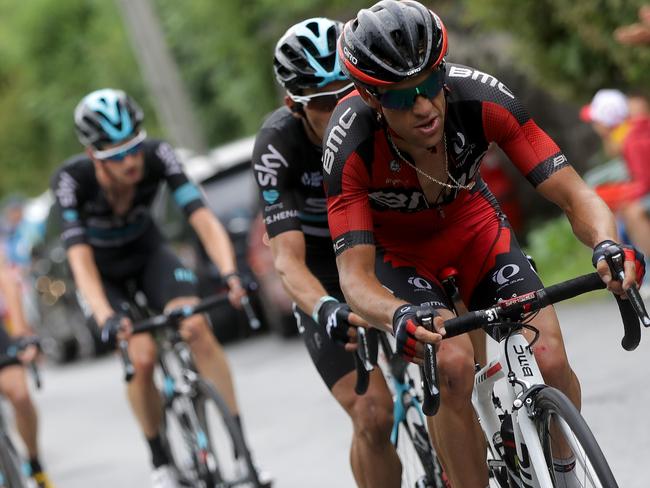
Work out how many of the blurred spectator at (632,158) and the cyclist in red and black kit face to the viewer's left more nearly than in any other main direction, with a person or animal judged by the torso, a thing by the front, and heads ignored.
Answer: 1

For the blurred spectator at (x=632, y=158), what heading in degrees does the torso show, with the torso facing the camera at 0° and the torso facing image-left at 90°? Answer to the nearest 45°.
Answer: approximately 90°

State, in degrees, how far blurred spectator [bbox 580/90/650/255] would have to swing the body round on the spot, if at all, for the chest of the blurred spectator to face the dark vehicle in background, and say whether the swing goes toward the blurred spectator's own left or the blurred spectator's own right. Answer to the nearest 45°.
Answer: approximately 45° to the blurred spectator's own right

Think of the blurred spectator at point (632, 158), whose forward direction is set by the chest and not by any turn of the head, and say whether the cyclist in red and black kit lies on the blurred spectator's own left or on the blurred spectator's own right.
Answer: on the blurred spectator's own left

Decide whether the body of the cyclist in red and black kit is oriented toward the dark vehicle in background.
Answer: no

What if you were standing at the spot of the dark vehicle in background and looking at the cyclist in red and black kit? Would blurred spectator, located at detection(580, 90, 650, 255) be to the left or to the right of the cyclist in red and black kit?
left

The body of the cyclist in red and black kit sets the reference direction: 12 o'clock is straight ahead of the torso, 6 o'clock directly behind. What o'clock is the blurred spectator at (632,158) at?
The blurred spectator is roughly at 8 o'clock from the cyclist in red and black kit.
